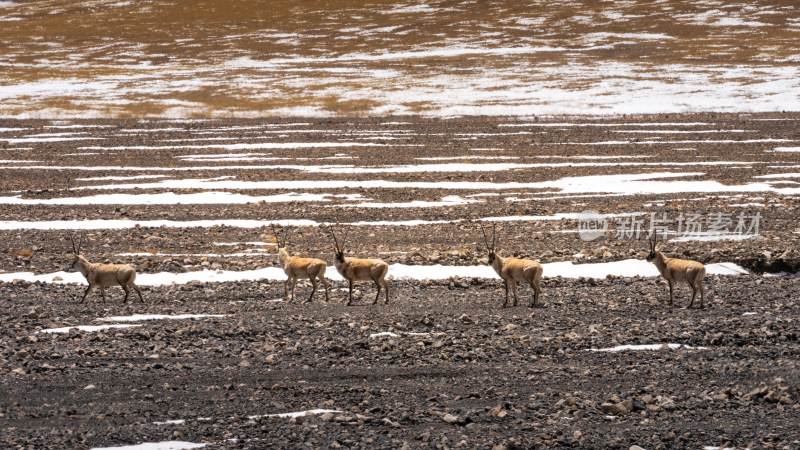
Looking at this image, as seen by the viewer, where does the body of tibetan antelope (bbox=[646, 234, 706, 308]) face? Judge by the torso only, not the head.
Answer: to the viewer's left

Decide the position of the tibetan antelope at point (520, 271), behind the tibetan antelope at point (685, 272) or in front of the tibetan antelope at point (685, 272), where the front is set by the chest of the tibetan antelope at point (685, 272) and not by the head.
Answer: in front

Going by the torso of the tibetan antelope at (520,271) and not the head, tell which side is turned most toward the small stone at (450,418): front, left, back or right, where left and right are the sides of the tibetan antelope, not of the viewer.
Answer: left

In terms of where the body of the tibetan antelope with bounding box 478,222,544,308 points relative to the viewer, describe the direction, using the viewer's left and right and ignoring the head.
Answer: facing to the left of the viewer

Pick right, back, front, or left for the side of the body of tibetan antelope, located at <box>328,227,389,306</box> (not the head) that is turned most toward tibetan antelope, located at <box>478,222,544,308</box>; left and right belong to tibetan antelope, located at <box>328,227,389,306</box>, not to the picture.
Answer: back

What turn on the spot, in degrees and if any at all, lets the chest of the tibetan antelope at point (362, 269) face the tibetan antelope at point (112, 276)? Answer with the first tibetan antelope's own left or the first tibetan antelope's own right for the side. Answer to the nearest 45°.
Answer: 0° — it already faces it

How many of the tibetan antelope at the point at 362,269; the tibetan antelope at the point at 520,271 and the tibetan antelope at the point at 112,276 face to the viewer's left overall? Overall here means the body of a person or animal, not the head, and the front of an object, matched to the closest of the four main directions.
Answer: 3

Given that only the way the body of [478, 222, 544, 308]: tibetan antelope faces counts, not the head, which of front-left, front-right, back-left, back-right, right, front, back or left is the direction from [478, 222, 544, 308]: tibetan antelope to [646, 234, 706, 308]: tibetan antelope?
back

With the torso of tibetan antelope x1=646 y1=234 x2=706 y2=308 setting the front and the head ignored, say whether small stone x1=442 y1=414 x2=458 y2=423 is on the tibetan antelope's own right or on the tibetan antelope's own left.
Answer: on the tibetan antelope's own left

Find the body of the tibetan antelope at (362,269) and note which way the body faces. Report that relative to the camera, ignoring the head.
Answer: to the viewer's left

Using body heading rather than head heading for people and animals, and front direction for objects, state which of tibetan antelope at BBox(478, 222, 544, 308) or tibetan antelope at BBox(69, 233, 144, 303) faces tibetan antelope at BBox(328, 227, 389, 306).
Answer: tibetan antelope at BBox(478, 222, 544, 308)

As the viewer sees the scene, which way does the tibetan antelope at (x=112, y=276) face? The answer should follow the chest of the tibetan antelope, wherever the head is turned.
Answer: to the viewer's left

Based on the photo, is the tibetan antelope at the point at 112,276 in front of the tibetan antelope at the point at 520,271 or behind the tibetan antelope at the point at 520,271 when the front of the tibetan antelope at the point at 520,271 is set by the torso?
in front

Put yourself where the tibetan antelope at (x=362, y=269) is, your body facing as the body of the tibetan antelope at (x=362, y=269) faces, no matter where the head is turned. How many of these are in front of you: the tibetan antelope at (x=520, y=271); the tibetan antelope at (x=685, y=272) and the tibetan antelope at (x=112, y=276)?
1
